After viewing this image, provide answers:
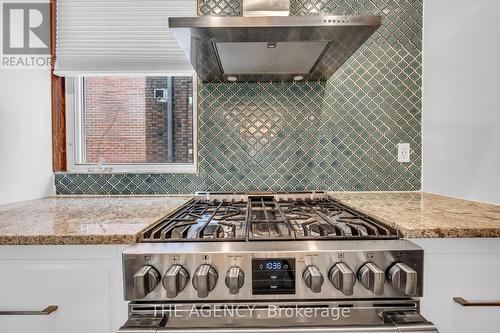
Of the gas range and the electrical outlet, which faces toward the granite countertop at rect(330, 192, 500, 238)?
the electrical outlet

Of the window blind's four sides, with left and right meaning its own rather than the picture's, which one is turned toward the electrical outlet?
left

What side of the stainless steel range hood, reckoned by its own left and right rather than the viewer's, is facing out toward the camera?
front

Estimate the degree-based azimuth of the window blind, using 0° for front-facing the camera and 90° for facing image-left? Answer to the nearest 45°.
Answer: approximately 0°

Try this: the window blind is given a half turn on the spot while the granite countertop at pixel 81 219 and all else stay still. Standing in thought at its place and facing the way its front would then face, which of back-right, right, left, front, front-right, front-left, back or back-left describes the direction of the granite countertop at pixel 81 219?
back

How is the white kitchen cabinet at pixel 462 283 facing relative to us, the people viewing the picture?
facing the viewer

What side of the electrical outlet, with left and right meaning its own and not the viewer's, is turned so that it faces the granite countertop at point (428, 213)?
front

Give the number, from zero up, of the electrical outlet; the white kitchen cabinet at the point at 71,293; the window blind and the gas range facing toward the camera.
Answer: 4
